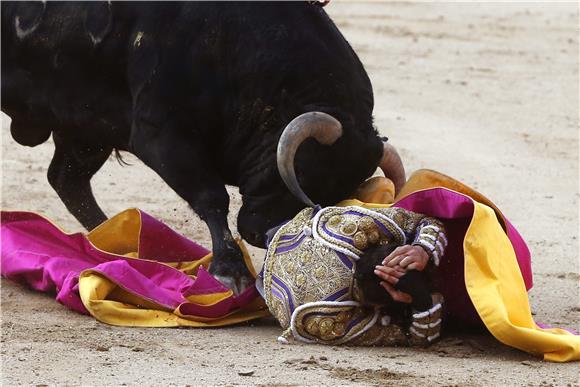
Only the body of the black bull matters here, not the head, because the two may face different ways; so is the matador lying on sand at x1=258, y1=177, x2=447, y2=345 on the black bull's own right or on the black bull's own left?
on the black bull's own right

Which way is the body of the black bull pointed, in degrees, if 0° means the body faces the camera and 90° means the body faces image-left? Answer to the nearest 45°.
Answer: approximately 270°

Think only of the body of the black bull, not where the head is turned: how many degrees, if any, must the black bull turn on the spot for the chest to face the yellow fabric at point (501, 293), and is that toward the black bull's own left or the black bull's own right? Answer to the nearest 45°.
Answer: approximately 45° to the black bull's own right
